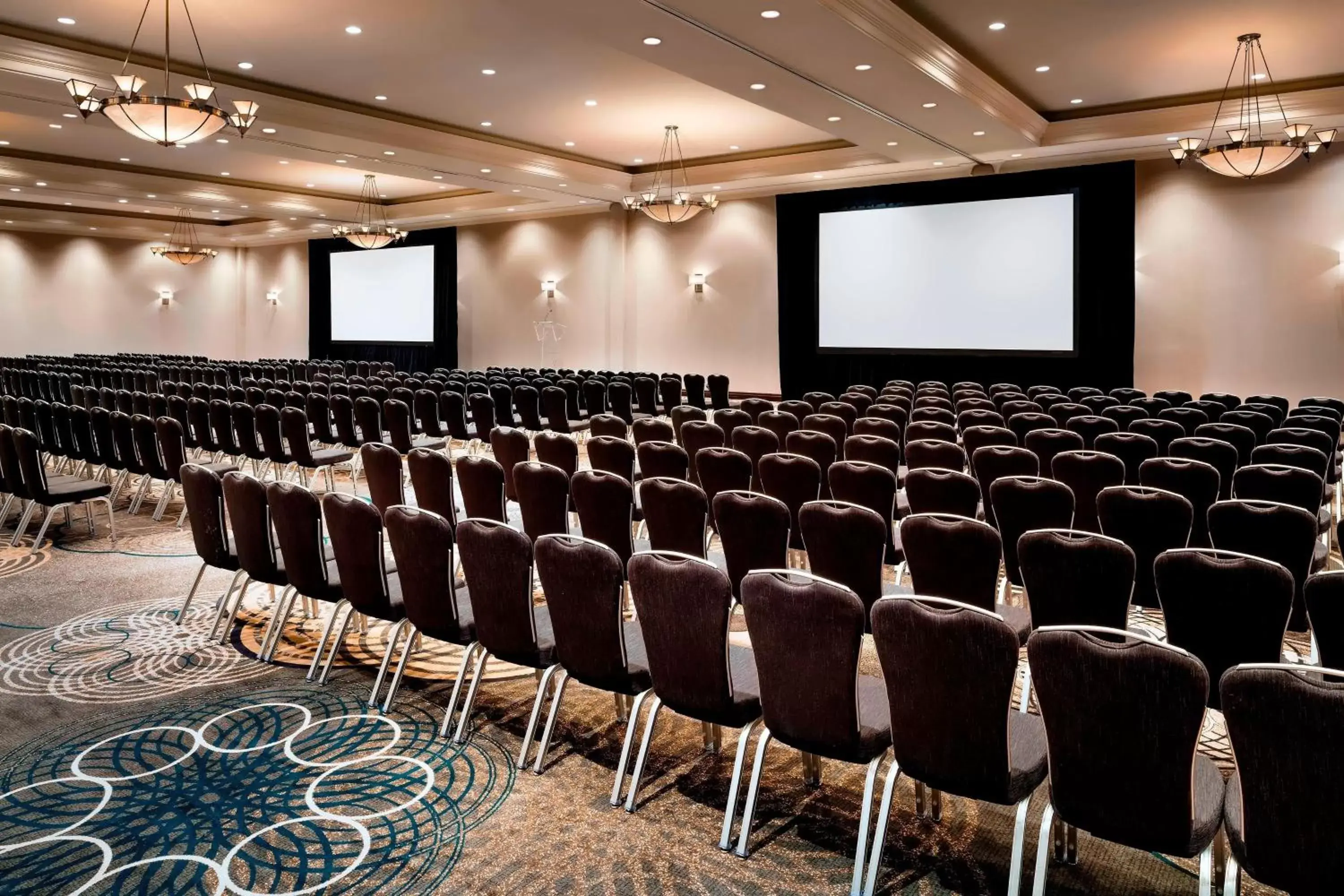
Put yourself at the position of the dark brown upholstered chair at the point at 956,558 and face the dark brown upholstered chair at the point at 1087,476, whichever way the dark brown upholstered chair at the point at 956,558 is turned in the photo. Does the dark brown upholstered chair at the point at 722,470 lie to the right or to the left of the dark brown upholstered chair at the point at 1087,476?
left

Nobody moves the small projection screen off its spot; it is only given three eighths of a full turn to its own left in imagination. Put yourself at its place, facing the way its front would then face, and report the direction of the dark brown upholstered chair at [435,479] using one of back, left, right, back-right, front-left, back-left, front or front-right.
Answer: right

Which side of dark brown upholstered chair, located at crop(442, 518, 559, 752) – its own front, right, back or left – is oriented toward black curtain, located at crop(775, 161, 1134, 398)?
front

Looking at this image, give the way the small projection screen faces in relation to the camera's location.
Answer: facing the viewer and to the left of the viewer

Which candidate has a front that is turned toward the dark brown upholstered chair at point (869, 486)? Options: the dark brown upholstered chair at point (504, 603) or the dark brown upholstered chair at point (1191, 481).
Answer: the dark brown upholstered chair at point (504, 603)

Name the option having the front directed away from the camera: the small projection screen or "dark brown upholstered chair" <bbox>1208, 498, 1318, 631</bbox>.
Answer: the dark brown upholstered chair

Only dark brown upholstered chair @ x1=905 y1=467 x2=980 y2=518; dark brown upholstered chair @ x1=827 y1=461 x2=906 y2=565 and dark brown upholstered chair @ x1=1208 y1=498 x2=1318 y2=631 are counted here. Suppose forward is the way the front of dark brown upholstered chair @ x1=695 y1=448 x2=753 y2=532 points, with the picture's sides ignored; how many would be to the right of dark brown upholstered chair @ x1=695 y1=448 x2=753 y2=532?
3

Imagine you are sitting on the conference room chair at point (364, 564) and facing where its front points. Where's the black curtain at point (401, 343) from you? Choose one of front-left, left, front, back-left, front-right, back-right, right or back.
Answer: front-left

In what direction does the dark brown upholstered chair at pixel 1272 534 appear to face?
away from the camera

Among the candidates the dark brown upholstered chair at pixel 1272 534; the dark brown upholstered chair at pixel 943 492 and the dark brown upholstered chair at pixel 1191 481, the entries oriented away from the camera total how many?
3

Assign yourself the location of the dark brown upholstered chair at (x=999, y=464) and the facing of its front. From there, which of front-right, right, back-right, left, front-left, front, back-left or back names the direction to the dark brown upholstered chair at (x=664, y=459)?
left

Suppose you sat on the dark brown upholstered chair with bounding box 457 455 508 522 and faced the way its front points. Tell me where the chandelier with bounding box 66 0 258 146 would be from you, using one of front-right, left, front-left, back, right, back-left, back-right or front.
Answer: left

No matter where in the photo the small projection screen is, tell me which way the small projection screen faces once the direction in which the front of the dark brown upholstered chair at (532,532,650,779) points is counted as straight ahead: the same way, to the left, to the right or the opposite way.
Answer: the opposite way

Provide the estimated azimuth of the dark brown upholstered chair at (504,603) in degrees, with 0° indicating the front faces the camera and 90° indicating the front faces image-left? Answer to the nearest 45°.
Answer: approximately 225°

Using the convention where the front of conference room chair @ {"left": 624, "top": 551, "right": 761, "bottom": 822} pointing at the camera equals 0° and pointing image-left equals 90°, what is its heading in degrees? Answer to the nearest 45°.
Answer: approximately 225°
